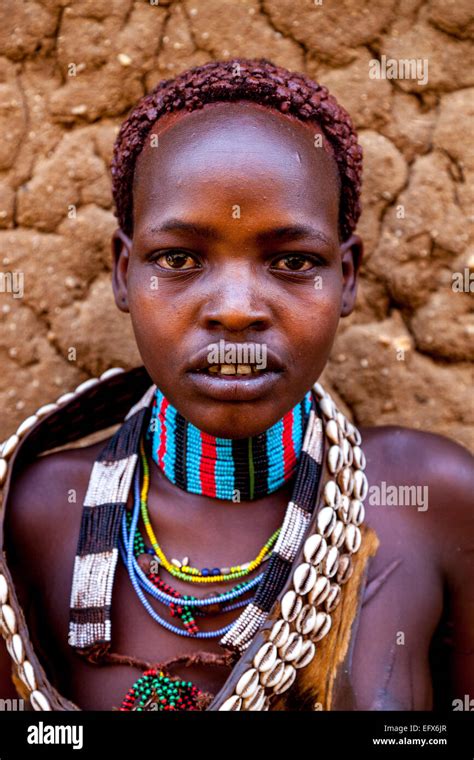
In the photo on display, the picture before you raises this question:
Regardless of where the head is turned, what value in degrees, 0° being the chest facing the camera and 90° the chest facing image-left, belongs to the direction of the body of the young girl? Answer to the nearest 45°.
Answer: approximately 0°
